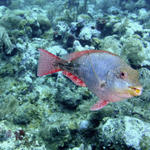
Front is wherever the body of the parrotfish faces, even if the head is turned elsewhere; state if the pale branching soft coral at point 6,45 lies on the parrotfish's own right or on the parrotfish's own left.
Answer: on the parrotfish's own left

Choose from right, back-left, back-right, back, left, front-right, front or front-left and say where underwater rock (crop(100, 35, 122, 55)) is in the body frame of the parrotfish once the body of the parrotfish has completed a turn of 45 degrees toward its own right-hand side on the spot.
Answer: back-left

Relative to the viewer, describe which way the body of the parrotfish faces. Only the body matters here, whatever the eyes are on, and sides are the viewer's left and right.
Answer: facing to the right of the viewer

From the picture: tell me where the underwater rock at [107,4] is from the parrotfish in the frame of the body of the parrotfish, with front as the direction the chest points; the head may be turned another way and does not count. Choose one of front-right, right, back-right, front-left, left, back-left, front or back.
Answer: left

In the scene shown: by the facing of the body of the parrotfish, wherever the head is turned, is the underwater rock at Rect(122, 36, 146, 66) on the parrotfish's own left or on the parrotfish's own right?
on the parrotfish's own left
